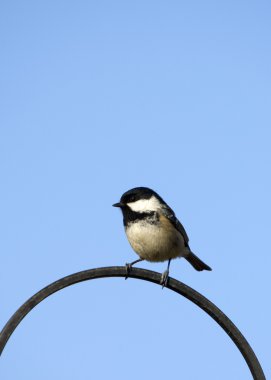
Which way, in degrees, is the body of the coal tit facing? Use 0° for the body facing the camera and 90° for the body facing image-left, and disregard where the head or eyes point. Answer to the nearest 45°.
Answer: approximately 45°
